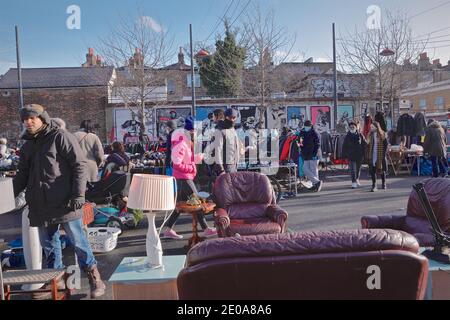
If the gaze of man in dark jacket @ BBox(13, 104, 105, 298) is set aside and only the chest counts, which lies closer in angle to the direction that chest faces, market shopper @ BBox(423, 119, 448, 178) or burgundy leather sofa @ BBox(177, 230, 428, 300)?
the burgundy leather sofa

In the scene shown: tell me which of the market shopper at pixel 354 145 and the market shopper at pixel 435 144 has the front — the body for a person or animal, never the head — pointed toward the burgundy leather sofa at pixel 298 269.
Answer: the market shopper at pixel 354 145

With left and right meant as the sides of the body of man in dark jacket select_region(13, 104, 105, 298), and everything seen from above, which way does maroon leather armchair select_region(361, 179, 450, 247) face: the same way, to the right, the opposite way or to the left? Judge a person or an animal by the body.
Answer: to the right

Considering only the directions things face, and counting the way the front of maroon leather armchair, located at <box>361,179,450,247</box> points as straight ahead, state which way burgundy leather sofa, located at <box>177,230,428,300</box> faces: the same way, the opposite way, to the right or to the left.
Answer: to the right

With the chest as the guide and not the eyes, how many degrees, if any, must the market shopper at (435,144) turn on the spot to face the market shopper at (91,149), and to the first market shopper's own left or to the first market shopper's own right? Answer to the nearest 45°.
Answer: approximately 135° to the first market shopper's own left

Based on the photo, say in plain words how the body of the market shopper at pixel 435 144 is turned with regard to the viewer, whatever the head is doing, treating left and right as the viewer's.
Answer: facing away from the viewer

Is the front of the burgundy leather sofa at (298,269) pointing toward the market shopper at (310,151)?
yes

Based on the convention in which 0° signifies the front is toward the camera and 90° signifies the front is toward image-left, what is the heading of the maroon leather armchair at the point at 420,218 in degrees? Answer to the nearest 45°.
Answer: approximately 90°

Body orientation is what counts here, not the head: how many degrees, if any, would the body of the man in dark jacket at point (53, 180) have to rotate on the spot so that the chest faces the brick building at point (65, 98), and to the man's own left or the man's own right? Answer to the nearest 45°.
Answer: approximately 135° to the man's own right

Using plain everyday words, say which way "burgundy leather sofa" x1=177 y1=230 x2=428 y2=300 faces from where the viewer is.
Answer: facing away from the viewer

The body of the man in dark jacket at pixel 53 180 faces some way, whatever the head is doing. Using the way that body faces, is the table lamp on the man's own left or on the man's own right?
on the man's own left

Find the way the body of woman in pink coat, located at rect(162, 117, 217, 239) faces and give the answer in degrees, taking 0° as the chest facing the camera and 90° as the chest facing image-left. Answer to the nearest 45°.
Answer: approximately 270°

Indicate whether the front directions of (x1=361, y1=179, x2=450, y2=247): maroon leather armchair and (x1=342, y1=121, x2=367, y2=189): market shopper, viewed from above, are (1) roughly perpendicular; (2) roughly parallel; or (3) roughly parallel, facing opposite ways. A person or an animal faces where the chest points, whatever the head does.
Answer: roughly perpendicular
